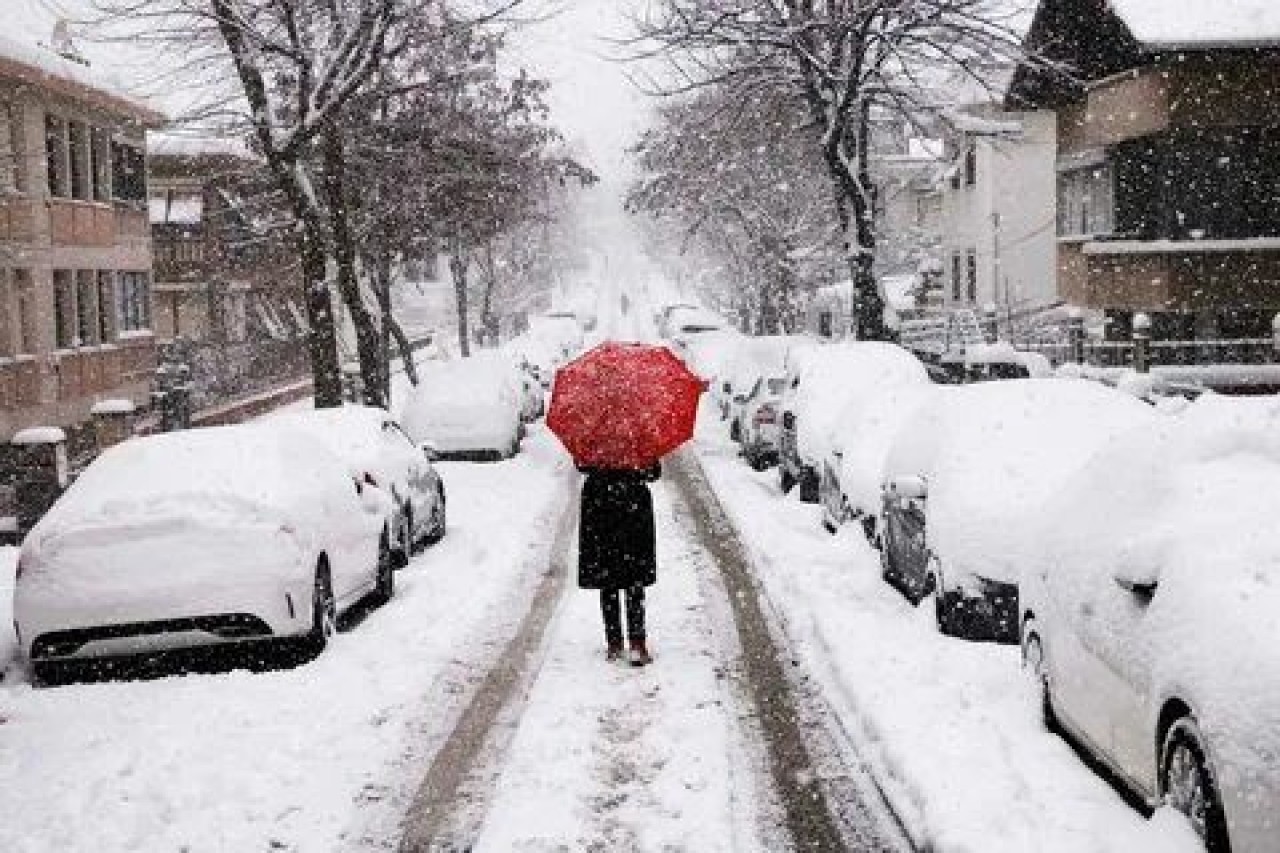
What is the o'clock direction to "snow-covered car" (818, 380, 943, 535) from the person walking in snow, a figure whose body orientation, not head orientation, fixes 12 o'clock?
The snow-covered car is roughly at 1 o'clock from the person walking in snow.

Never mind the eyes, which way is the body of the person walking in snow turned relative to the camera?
away from the camera

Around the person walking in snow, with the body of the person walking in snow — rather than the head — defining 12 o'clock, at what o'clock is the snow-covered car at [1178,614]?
The snow-covered car is roughly at 5 o'clock from the person walking in snow.

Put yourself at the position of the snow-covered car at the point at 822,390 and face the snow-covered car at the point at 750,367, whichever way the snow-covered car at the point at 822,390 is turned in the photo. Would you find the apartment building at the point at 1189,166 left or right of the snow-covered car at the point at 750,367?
right
